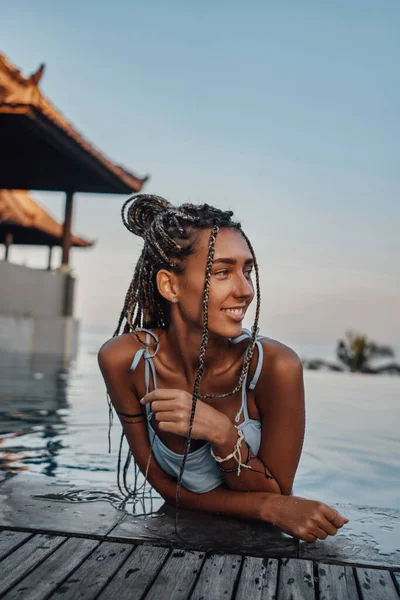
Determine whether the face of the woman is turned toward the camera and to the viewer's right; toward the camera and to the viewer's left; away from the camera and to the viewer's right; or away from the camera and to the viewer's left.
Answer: toward the camera and to the viewer's right

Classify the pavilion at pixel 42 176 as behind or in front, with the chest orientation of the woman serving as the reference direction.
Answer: behind

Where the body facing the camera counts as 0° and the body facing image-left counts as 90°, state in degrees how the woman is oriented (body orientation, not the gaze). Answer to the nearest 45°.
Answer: approximately 0°
